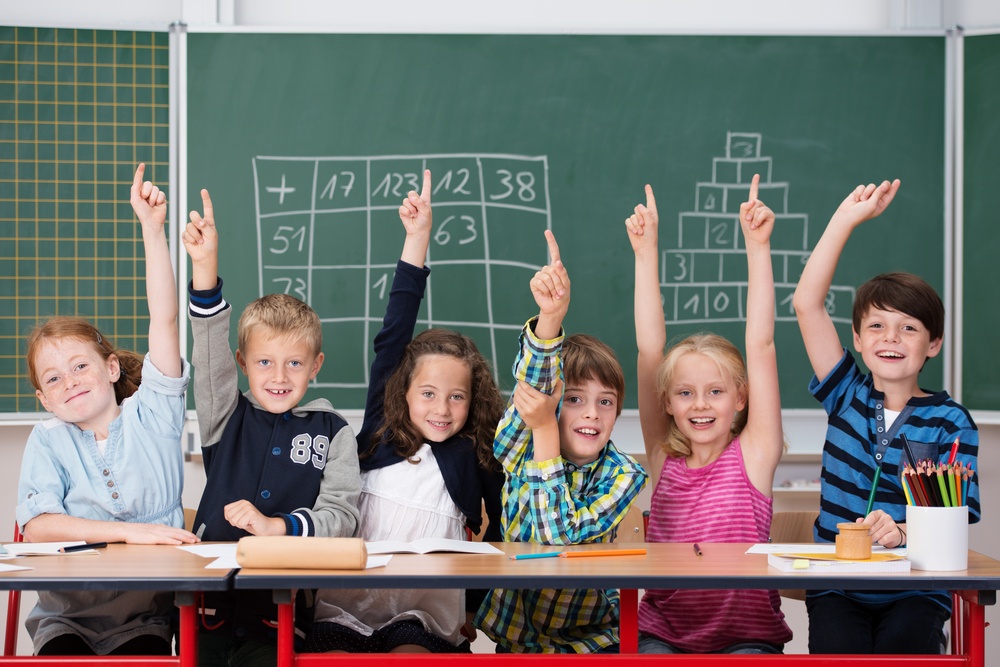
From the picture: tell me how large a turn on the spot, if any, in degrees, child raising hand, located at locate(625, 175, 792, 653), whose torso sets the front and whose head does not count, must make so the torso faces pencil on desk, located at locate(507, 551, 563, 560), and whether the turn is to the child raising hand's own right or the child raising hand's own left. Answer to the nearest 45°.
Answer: approximately 45° to the child raising hand's own right

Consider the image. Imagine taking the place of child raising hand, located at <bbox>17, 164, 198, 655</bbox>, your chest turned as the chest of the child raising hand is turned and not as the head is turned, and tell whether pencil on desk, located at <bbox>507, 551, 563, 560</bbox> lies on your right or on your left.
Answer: on your left

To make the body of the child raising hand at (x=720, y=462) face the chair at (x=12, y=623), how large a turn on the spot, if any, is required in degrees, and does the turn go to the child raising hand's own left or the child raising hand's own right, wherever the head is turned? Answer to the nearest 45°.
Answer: approximately 90° to the child raising hand's own right

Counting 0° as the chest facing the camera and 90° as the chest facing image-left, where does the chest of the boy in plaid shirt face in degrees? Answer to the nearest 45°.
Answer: approximately 0°

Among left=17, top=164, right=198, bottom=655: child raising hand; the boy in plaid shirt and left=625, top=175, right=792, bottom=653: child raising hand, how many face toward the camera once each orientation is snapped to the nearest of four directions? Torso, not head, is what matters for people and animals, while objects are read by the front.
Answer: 3
